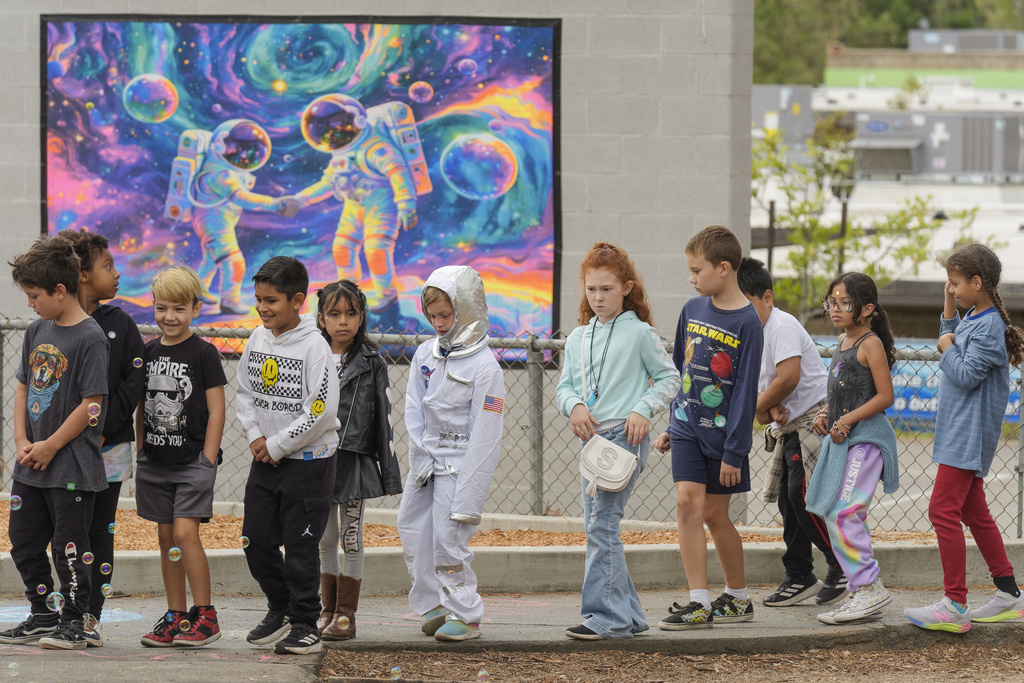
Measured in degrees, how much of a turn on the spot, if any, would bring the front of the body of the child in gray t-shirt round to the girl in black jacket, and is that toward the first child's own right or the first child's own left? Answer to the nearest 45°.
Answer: approximately 135° to the first child's own left

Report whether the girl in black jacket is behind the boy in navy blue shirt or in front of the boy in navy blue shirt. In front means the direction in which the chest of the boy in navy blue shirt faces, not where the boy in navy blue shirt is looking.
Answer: in front

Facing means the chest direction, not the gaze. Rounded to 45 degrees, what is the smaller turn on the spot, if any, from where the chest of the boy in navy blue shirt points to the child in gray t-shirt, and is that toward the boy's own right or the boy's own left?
approximately 45° to the boy's own right

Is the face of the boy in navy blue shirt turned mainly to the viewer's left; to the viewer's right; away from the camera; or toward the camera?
to the viewer's left
